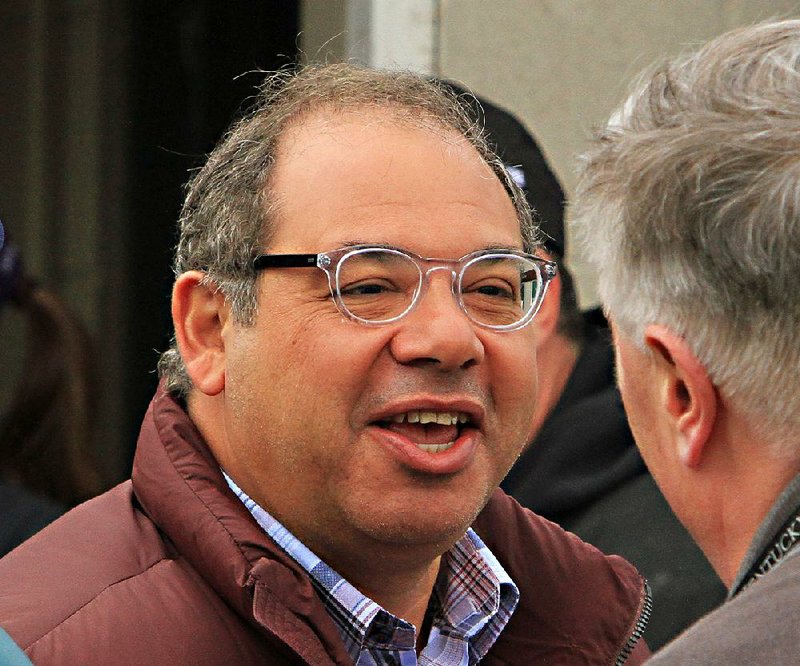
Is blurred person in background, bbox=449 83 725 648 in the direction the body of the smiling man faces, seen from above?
no

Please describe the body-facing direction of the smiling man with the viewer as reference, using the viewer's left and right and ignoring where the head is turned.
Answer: facing the viewer and to the right of the viewer

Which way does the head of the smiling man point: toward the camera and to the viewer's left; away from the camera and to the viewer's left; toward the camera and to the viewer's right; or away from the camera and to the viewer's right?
toward the camera and to the viewer's right

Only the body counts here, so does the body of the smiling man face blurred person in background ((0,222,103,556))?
no
